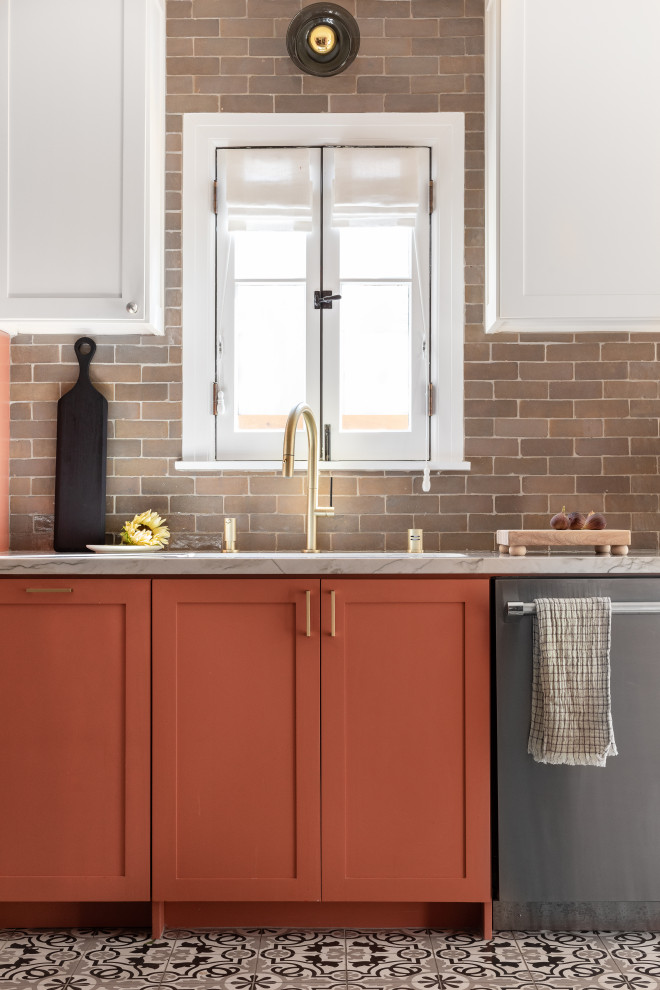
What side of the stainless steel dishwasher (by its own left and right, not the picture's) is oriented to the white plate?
right

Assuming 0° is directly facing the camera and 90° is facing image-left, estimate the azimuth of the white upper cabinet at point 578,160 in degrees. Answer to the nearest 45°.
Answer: approximately 0°

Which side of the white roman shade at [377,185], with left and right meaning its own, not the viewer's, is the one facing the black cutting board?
right

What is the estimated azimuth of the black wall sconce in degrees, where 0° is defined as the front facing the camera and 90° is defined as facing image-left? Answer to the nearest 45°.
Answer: approximately 0°
